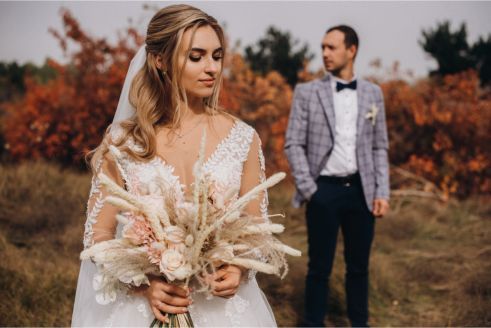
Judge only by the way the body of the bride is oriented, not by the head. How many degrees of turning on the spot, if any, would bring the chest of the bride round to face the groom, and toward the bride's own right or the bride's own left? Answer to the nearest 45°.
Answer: approximately 135° to the bride's own left

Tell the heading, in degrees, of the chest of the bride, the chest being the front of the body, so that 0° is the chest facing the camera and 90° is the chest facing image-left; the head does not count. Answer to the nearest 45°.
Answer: approximately 0°

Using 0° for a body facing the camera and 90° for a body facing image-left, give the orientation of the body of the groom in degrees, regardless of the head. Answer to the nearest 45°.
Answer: approximately 0°

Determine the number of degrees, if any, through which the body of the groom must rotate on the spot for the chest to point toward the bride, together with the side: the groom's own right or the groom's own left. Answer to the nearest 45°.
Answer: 0° — they already face them

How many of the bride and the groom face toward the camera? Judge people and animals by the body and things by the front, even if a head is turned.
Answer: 2
